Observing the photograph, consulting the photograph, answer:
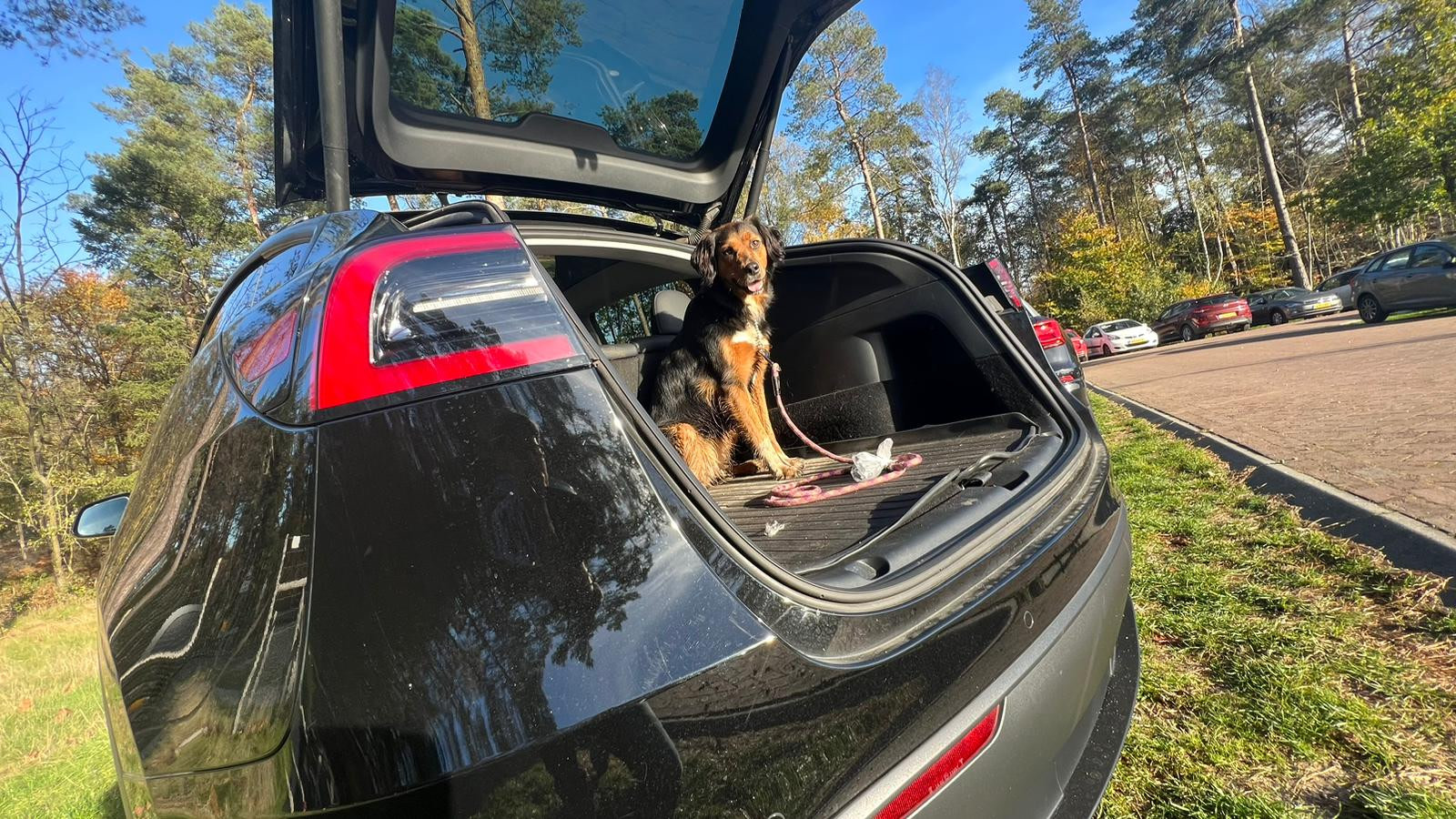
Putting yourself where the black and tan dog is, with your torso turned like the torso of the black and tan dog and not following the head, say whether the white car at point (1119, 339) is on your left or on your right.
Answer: on your left

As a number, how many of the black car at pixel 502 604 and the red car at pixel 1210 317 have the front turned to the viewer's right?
0

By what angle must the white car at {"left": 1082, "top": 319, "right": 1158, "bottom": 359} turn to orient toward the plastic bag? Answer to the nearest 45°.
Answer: approximately 45° to its right

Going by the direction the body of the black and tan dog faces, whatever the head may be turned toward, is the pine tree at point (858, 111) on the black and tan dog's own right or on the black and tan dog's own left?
on the black and tan dog's own left

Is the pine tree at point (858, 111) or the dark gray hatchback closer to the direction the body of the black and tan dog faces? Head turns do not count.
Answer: the dark gray hatchback

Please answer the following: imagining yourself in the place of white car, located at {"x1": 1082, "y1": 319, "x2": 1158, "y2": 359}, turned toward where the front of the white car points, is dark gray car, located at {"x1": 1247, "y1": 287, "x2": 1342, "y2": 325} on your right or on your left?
on your left

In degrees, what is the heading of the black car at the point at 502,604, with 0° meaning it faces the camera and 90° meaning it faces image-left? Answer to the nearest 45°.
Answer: approximately 135°

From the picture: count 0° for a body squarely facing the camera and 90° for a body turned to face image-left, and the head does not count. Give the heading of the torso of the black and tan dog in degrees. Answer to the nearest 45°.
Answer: approximately 315°
